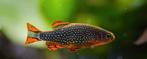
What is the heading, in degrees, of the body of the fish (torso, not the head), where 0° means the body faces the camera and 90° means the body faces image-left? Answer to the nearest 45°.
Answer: approximately 270°
